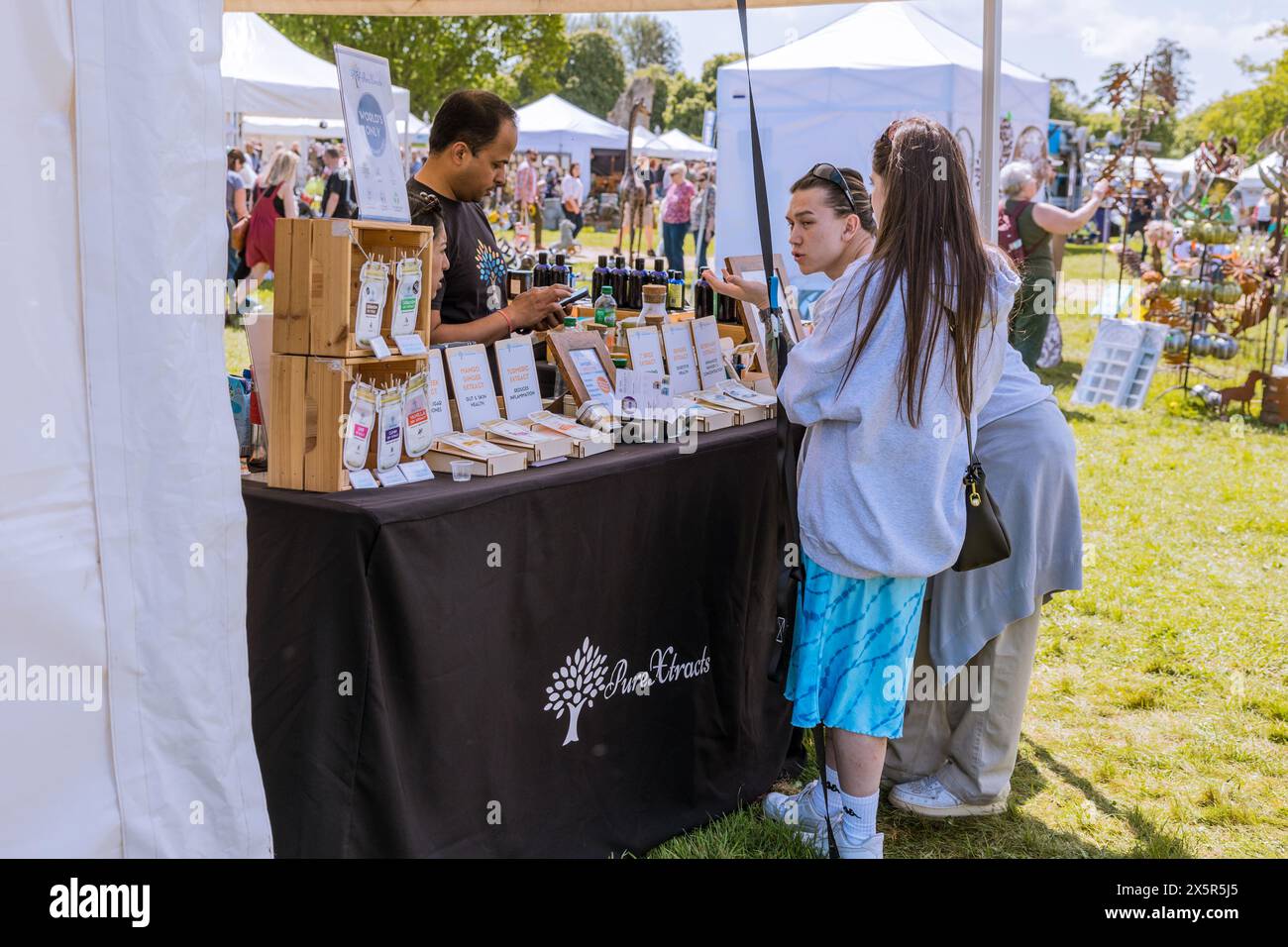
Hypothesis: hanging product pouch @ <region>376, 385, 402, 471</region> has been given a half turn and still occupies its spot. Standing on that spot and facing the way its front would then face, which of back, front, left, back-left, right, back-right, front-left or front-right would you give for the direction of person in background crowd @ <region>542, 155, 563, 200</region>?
front-right

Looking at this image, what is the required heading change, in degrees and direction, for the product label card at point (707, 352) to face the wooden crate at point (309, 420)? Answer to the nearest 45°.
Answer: approximately 45° to its right

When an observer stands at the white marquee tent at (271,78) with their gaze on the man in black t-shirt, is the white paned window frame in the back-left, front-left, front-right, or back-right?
front-left

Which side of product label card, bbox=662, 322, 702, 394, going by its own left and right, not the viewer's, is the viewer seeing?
front

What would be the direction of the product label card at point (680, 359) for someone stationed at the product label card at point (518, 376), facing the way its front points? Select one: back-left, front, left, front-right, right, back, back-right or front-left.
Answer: back-left

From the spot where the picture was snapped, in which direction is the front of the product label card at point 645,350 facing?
facing the viewer

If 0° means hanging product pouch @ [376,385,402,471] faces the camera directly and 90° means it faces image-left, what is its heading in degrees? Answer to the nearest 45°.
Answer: approximately 315°

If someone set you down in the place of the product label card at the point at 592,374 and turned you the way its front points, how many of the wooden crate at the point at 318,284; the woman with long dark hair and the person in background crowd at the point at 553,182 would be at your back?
1

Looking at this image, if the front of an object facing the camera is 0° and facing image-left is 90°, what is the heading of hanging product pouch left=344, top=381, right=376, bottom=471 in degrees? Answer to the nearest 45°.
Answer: approximately 0°

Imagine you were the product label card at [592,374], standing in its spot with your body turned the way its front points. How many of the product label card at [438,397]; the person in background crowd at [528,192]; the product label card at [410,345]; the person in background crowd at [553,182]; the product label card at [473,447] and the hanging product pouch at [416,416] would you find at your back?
2

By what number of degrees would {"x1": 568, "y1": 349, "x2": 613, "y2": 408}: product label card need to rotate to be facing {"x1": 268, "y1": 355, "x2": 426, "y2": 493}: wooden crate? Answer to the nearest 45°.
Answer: approximately 45° to its right

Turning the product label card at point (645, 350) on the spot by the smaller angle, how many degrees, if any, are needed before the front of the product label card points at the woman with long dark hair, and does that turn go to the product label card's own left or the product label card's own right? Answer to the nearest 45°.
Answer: approximately 45° to the product label card's own left

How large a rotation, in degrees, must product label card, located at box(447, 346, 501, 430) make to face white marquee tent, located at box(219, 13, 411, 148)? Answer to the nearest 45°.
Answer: approximately 180°

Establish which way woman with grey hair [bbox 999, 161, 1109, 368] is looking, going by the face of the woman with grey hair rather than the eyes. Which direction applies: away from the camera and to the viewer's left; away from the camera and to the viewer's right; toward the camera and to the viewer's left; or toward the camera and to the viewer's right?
away from the camera and to the viewer's right

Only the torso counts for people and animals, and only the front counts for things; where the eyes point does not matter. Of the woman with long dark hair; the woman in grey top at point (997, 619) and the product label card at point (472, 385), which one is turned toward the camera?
the product label card
